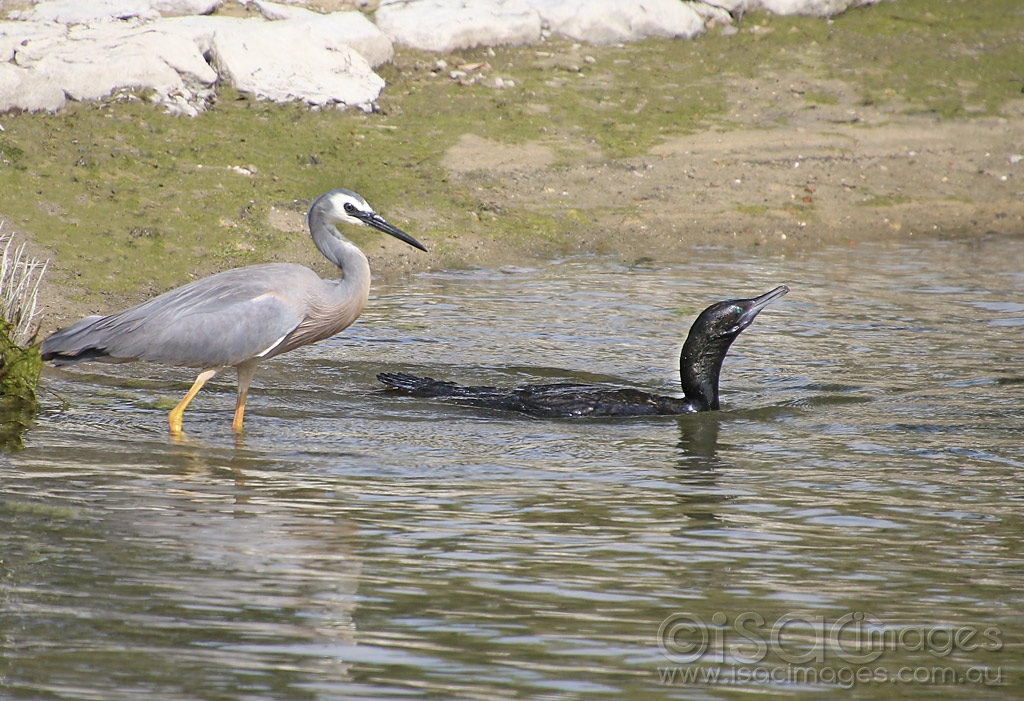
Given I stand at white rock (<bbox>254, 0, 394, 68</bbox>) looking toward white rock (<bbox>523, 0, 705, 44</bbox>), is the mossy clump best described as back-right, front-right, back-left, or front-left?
back-right

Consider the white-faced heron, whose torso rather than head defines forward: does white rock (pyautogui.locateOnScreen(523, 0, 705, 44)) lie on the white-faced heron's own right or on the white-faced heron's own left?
on the white-faced heron's own left

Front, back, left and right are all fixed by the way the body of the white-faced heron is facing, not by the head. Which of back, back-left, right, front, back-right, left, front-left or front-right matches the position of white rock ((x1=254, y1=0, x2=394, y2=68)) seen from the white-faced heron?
left

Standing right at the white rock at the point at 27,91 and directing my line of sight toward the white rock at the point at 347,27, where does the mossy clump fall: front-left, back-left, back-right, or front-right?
back-right

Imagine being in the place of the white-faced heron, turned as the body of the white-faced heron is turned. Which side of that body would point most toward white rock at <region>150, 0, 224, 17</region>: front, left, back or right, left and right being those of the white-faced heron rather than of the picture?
left

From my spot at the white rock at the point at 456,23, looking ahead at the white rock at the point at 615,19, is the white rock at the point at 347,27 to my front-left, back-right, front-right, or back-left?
back-right

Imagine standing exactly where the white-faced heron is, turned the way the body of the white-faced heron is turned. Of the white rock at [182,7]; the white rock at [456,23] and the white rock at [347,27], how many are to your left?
3

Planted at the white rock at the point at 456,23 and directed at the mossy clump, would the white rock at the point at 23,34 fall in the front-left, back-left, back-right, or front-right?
front-right

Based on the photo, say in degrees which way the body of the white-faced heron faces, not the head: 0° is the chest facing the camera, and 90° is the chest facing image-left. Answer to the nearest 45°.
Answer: approximately 270°

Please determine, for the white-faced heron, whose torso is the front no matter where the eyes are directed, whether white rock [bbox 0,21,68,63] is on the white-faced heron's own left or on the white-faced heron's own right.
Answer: on the white-faced heron's own left

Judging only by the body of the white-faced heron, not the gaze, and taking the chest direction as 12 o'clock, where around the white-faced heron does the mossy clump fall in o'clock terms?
The mossy clump is roughly at 6 o'clock from the white-faced heron.

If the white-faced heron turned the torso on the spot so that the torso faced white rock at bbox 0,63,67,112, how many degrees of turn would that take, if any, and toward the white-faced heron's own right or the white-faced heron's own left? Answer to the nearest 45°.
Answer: approximately 90° to the white-faced heron's own left

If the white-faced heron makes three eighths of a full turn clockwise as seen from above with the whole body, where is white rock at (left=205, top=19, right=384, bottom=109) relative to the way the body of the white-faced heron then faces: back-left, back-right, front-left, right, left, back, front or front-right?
back-right
